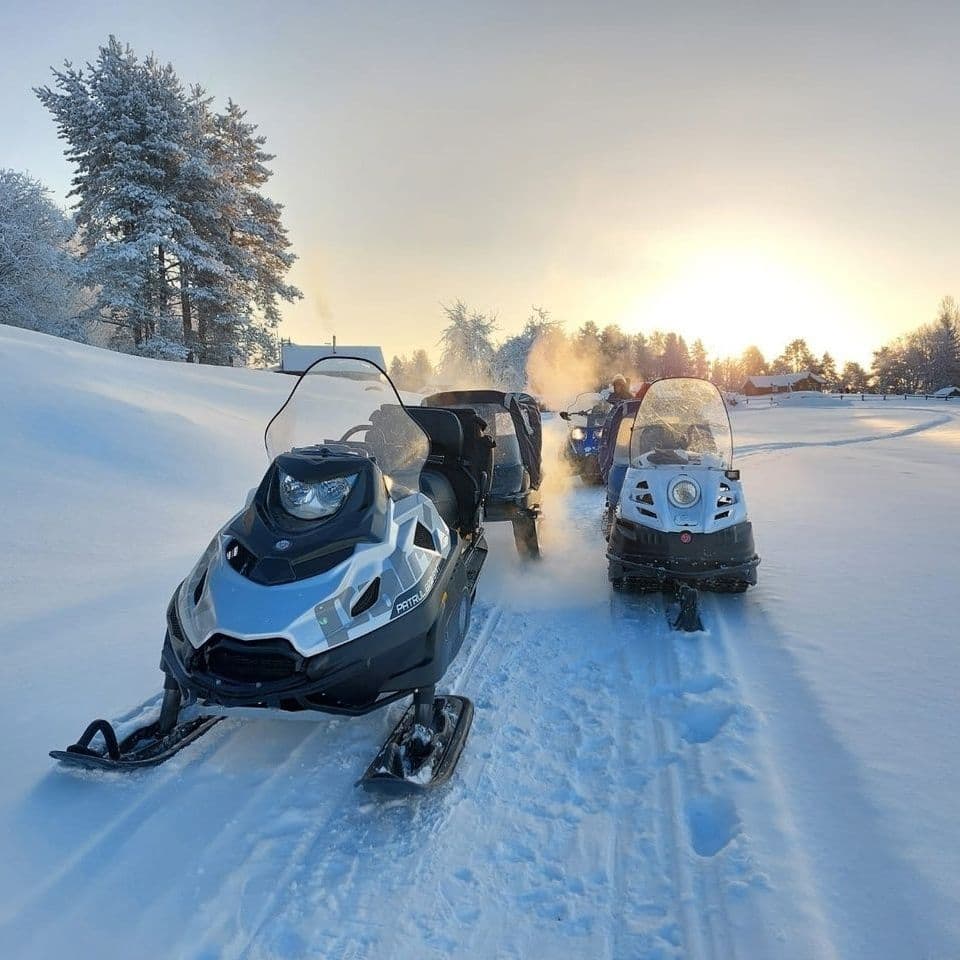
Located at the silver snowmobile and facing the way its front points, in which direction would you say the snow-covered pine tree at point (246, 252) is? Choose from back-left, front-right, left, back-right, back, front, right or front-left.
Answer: back-right

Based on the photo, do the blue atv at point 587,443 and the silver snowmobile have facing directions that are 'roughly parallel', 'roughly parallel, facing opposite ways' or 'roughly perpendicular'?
roughly parallel

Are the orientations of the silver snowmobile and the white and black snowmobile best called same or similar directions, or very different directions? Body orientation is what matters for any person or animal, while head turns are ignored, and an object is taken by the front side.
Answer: same or similar directions

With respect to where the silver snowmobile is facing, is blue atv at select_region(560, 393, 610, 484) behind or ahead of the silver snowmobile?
behind

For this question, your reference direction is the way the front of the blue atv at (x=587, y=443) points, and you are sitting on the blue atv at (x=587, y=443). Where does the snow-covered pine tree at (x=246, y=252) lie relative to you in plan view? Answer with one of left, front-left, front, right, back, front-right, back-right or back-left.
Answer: back-right

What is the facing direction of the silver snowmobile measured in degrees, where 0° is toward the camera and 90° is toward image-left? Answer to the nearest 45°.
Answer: approximately 45°

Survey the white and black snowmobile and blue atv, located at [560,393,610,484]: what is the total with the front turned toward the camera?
2

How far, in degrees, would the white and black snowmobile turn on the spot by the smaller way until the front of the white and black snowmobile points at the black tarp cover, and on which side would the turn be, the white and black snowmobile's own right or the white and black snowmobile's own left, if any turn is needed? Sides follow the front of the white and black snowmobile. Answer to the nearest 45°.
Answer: approximately 135° to the white and black snowmobile's own right

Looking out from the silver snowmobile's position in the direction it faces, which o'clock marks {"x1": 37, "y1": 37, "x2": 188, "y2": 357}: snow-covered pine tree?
The snow-covered pine tree is roughly at 4 o'clock from the silver snowmobile.

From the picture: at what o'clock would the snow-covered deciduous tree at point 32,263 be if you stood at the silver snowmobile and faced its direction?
The snow-covered deciduous tree is roughly at 4 o'clock from the silver snowmobile.

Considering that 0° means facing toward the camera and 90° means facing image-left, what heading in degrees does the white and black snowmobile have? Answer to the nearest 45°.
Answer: approximately 0°
